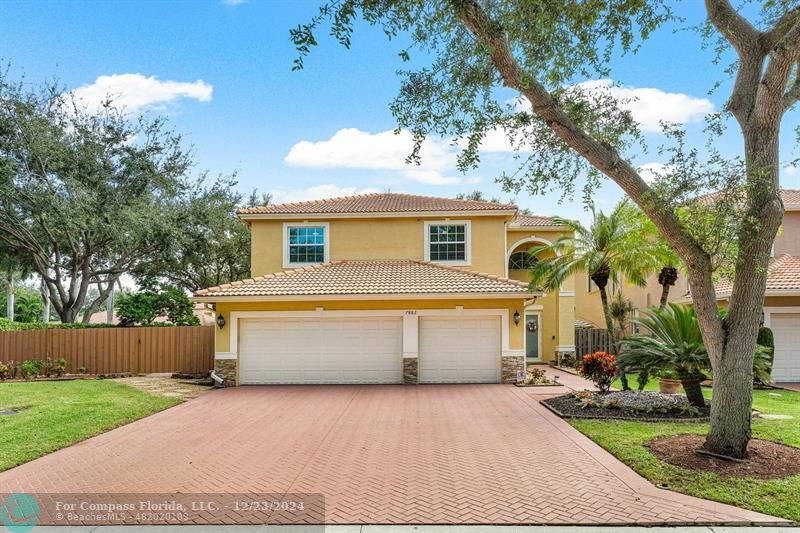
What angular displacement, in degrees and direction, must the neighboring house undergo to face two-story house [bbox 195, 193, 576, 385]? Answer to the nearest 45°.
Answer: approximately 45° to its right

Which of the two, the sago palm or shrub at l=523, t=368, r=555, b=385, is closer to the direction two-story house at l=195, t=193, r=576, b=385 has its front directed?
the sago palm

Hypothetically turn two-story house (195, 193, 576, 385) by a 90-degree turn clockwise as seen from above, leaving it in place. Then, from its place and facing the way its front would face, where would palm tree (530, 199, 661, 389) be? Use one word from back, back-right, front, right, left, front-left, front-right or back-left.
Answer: back

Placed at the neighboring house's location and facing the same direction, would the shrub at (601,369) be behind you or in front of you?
in front

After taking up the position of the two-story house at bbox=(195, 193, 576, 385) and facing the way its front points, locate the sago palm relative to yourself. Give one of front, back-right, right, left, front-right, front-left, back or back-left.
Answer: front-left

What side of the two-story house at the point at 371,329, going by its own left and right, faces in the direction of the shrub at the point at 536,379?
left

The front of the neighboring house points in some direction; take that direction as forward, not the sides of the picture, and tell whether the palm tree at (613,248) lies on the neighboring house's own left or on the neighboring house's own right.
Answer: on the neighboring house's own right

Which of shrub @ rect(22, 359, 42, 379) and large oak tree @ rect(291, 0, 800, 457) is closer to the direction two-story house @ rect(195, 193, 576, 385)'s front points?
the large oak tree

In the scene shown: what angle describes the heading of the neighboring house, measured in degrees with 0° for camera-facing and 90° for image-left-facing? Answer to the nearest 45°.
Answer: approximately 0°

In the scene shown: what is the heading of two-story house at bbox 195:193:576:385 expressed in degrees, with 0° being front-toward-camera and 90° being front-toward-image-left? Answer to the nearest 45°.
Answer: approximately 0°

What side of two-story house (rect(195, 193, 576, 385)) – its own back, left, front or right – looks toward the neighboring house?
left

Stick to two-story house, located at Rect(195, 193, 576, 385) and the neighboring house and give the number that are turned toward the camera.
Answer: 2
